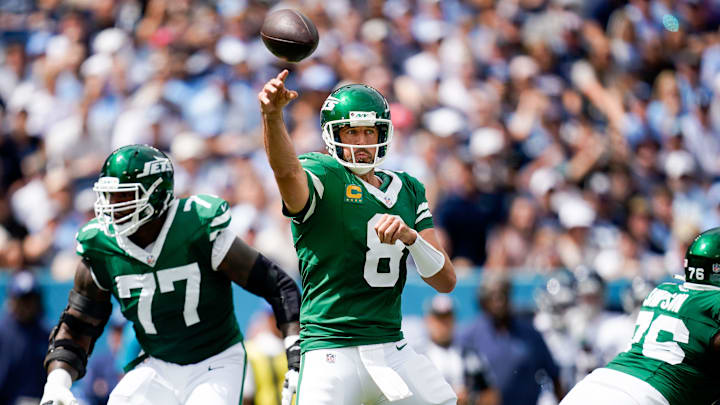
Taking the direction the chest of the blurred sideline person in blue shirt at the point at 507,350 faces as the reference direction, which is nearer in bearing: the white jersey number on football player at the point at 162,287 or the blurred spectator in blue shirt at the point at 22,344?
the white jersey number on football player

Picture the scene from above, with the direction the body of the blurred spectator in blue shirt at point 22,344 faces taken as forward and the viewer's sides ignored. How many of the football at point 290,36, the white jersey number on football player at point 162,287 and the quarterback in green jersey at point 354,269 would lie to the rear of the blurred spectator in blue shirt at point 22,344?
0

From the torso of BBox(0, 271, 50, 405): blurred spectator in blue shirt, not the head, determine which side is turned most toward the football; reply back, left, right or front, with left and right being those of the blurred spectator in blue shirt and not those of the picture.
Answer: front

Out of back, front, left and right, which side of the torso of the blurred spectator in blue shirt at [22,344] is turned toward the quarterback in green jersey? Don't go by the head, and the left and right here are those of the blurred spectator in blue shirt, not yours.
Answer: front

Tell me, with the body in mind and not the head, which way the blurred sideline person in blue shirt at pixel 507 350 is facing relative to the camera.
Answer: toward the camera

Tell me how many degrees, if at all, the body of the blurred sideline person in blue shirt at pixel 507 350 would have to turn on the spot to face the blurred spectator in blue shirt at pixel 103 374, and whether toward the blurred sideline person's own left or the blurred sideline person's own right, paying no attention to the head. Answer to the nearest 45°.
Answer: approximately 90° to the blurred sideline person's own right

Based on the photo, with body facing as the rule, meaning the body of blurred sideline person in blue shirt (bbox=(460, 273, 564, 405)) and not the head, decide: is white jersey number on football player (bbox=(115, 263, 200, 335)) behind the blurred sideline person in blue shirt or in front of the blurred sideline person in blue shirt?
in front

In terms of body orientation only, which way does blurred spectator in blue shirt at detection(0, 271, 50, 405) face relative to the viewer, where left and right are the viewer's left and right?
facing the viewer

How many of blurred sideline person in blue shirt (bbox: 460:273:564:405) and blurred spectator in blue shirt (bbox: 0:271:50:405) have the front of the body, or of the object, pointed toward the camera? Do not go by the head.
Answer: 2

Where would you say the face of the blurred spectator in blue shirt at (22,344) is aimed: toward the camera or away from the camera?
toward the camera

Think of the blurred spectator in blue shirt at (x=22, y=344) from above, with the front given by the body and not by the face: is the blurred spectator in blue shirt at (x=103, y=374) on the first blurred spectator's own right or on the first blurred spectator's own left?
on the first blurred spectator's own left
